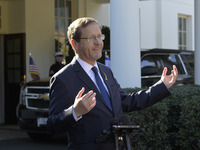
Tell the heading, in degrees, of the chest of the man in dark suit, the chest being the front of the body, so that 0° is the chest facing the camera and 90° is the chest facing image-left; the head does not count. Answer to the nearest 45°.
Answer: approximately 315°

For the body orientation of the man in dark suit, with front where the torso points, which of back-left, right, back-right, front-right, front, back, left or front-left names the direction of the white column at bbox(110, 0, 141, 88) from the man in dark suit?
back-left

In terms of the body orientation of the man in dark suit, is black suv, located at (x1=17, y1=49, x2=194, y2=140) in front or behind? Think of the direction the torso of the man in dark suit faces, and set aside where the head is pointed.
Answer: behind

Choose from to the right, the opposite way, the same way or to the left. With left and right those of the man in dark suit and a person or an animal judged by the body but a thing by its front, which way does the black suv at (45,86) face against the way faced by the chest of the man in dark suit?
to the right

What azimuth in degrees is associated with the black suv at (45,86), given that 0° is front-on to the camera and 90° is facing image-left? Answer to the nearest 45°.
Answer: approximately 45°

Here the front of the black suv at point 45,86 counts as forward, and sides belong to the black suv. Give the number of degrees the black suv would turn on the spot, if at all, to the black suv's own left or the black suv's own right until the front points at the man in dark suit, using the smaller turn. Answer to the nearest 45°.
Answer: approximately 45° to the black suv's own left

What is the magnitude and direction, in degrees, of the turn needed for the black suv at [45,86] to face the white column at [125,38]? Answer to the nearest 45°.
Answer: approximately 90° to its left

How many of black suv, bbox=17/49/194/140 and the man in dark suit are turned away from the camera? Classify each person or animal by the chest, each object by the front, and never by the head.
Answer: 0
